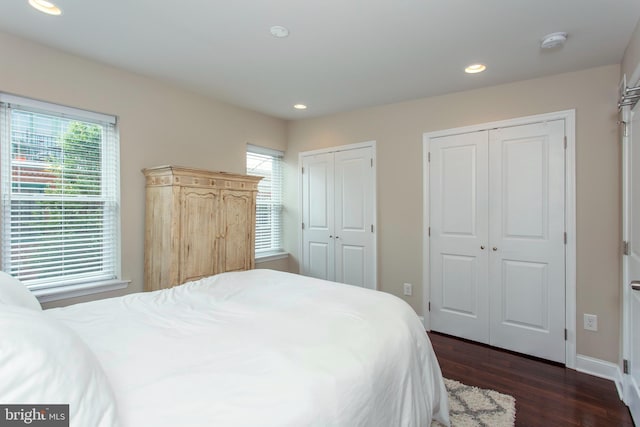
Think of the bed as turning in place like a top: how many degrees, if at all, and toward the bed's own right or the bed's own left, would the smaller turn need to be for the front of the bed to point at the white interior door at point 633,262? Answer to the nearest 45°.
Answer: approximately 45° to the bed's own right

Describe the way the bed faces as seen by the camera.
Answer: facing away from the viewer and to the right of the viewer

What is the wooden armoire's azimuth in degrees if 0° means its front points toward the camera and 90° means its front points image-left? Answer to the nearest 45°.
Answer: approximately 315°

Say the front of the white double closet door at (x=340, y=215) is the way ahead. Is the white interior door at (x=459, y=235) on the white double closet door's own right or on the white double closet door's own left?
on the white double closet door's own left

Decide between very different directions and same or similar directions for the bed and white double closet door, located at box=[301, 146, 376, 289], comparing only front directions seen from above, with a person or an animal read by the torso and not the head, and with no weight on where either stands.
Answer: very different directions

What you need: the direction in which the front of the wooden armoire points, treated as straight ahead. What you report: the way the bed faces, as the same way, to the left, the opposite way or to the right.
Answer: to the left
